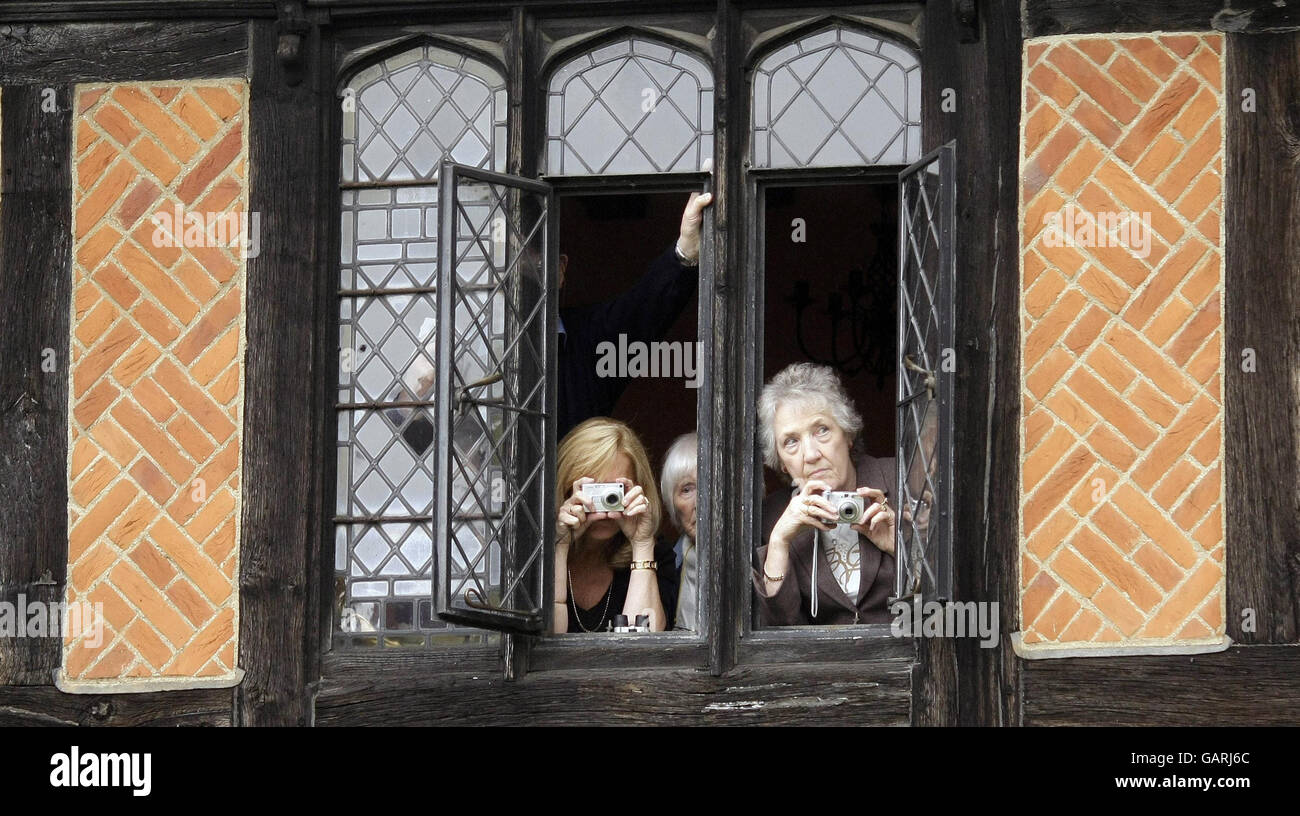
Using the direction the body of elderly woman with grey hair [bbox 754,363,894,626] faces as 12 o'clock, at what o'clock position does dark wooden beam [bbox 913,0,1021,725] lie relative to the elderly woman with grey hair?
The dark wooden beam is roughly at 10 o'clock from the elderly woman with grey hair.

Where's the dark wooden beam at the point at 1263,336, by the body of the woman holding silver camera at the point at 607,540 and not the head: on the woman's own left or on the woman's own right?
on the woman's own left
